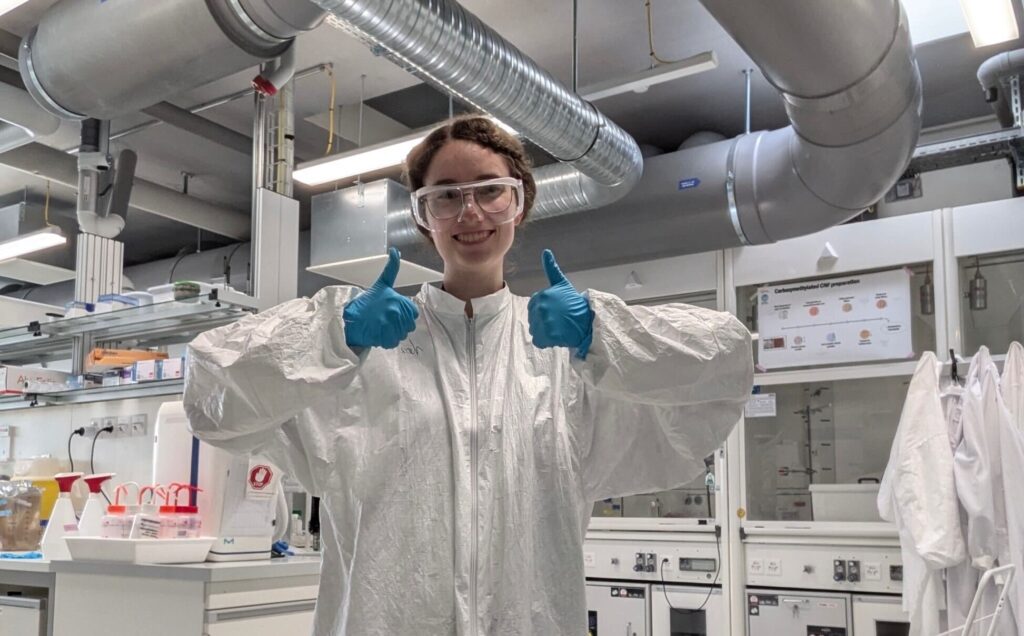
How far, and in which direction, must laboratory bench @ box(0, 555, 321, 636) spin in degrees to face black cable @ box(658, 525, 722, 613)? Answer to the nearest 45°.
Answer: approximately 90° to its left

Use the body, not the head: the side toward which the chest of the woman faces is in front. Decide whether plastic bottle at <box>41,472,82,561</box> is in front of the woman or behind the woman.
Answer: behind

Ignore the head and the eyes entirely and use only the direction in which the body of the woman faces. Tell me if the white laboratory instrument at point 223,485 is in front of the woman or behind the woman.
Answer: behind

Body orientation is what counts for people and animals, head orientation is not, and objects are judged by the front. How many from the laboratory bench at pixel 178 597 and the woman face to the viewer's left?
0

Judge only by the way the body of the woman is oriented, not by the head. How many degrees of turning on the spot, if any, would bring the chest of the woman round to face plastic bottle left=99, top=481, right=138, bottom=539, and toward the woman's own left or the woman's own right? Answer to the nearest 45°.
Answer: approximately 135° to the woman's own right

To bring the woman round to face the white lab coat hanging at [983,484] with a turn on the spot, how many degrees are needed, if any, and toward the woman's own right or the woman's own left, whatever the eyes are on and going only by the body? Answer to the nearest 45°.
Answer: approximately 135° to the woman's own left

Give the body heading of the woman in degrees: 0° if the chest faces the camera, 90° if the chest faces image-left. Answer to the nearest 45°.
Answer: approximately 0°

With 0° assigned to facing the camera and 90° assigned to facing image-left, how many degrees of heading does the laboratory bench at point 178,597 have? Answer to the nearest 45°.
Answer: approximately 315°
